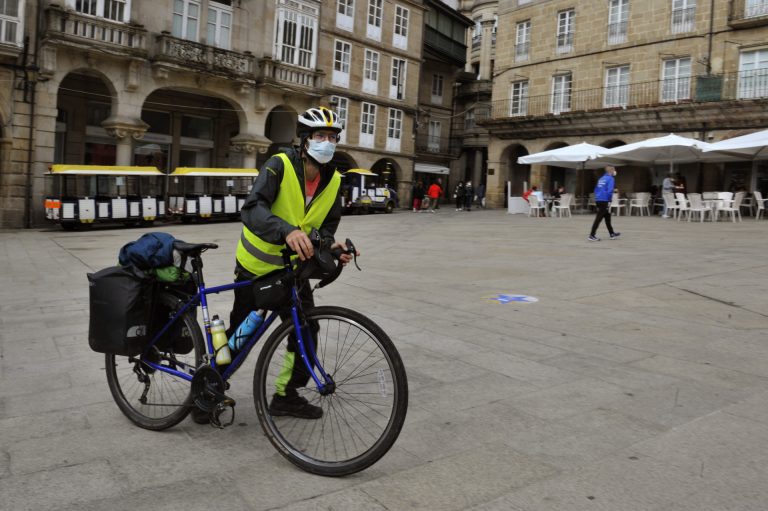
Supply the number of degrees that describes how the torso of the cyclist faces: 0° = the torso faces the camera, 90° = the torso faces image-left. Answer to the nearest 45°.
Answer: approximately 315°

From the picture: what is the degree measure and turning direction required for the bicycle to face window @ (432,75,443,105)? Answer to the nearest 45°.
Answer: approximately 135° to its left

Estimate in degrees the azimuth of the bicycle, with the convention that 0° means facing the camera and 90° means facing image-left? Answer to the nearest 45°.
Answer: approximately 315°

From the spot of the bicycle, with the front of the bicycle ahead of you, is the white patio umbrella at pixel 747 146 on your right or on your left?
on your left
